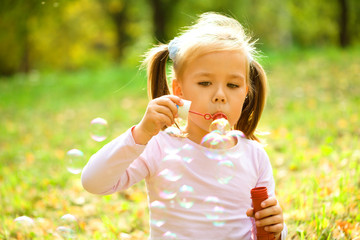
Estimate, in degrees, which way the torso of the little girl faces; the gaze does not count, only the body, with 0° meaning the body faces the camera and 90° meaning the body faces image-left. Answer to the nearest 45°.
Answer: approximately 0°

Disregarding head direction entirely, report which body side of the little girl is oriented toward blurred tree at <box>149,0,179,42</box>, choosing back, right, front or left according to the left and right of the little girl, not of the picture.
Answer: back

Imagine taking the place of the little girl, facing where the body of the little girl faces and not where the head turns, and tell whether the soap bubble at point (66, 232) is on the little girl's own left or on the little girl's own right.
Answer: on the little girl's own right

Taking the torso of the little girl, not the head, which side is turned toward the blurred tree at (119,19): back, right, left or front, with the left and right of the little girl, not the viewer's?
back
